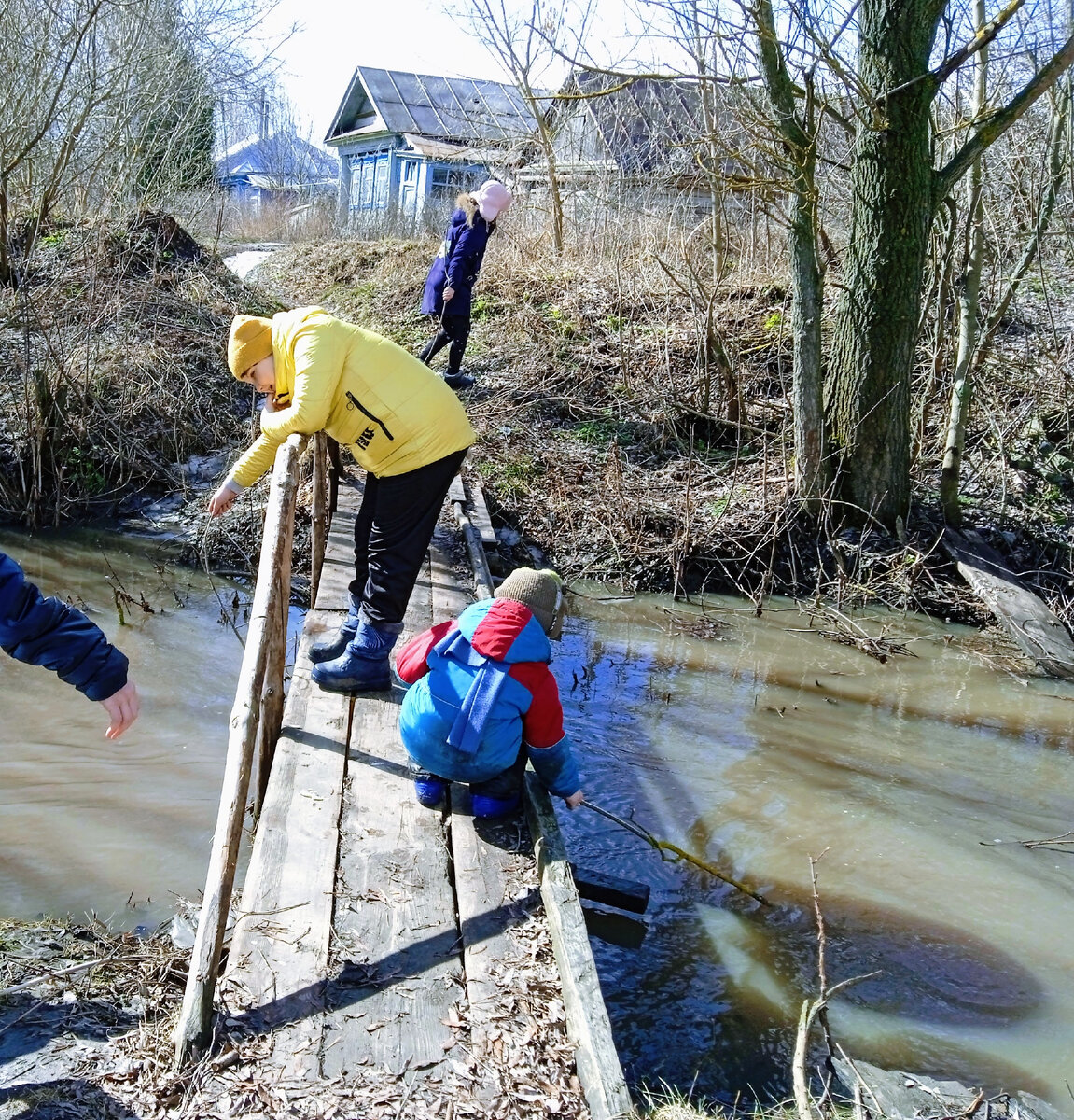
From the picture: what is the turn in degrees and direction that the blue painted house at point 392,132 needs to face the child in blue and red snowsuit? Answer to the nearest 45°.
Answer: approximately 45° to its left

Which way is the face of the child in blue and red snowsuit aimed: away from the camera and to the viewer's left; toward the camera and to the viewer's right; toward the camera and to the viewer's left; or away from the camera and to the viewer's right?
away from the camera and to the viewer's right

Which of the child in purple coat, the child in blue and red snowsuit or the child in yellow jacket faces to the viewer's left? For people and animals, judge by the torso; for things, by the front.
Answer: the child in yellow jacket

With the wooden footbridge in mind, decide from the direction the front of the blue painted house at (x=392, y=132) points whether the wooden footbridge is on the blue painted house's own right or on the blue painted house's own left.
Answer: on the blue painted house's own left

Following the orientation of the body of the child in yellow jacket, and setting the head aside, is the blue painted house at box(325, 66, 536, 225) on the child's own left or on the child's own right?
on the child's own right

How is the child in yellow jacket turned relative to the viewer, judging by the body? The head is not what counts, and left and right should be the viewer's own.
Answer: facing to the left of the viewer

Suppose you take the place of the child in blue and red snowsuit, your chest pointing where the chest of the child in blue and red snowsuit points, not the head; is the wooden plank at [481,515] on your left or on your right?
on your left

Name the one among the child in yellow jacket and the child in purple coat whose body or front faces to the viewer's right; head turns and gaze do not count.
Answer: the child in purple coat

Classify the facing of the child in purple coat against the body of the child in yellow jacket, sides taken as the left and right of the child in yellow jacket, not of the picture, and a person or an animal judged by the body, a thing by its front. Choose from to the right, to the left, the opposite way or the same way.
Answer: the opposite way

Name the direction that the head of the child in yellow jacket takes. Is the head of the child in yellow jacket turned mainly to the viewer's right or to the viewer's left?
to the viewer's left

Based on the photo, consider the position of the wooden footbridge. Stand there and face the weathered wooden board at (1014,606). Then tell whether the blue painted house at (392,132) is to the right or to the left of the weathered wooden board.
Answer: left

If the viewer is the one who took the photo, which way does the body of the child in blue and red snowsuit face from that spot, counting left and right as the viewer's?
facing away from the viewer and to the right of the viewer
